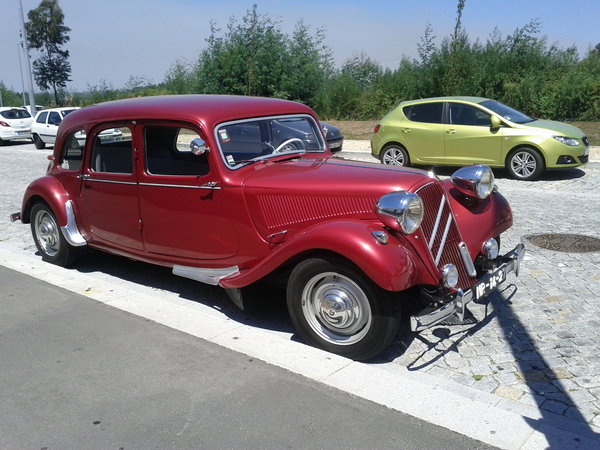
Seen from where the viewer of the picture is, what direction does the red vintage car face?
facing the viewer and to the right of the viewer

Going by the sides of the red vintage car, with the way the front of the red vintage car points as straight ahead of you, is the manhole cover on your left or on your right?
on your left

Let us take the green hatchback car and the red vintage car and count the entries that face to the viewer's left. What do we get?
0

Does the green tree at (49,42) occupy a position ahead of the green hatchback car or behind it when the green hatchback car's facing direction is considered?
behind

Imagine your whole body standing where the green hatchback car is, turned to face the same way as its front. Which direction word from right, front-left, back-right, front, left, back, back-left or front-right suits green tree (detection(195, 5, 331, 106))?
back-left

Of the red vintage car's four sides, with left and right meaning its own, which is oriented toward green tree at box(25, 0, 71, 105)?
back

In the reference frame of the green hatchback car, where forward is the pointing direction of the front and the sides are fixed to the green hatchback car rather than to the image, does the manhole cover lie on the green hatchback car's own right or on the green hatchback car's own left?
on the green hatchback car's own right

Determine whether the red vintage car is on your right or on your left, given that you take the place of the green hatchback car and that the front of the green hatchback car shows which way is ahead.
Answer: on your right

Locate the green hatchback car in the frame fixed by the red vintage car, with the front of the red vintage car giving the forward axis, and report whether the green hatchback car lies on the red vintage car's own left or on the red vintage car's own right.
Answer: on the red vintage car's own left

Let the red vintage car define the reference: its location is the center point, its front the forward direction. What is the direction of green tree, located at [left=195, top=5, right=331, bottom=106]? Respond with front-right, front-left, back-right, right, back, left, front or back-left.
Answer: back-left

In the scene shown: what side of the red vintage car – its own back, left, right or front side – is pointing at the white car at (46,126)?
back

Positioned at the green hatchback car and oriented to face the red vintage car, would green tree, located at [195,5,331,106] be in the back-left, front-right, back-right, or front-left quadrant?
back-right

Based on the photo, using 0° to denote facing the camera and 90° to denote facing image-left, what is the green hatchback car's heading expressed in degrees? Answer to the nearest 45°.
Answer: approximately 270°
